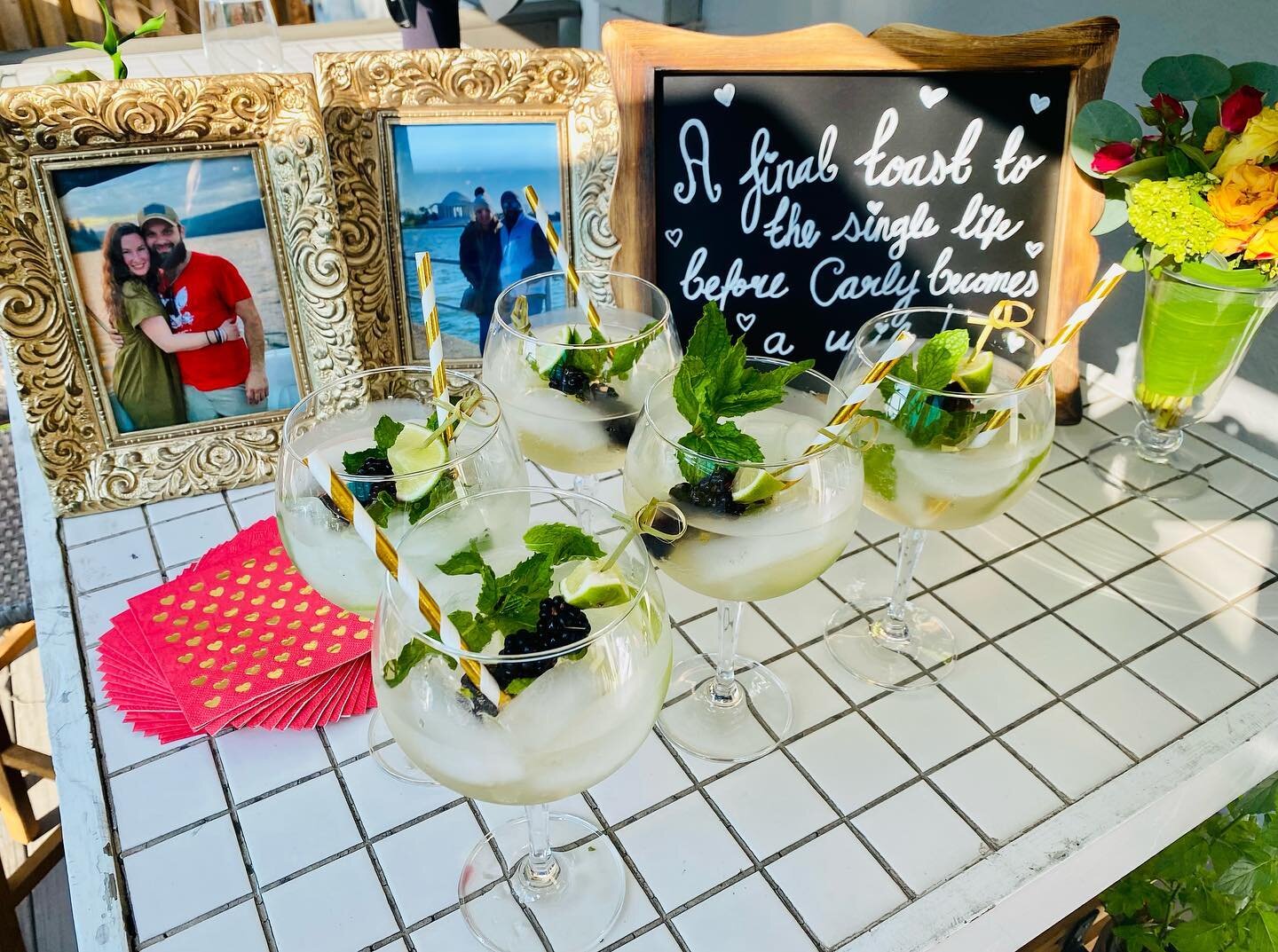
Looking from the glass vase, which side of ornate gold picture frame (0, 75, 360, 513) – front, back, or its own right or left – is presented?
left

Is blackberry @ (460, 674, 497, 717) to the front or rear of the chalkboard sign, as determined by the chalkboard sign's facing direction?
to the front

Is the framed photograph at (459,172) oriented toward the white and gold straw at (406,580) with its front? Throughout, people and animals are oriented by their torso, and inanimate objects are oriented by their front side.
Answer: yes

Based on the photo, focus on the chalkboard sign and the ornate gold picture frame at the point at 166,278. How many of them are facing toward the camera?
2

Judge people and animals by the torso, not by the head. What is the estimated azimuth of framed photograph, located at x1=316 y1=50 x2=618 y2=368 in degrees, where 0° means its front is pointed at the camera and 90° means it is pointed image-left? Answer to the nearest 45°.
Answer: approximately 0°

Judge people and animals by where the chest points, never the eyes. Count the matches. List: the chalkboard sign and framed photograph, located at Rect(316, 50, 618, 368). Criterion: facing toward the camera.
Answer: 2

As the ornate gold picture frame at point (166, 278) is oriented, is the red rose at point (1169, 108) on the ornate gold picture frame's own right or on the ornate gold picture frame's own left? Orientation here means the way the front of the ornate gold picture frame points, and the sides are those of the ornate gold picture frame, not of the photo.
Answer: on the ornate gold picture frame's own left

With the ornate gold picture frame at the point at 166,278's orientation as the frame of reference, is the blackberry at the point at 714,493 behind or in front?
in front

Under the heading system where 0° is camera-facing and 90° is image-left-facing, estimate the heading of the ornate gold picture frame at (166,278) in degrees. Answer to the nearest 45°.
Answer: approximately 0°
